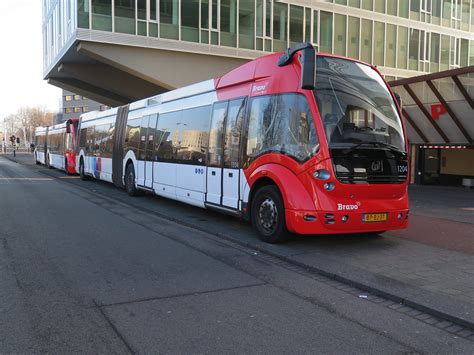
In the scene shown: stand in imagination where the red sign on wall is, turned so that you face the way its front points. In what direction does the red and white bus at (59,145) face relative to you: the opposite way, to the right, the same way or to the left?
to the left

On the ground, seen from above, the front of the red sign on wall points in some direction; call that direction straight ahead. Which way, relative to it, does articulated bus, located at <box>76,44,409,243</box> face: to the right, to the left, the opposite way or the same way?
to the left

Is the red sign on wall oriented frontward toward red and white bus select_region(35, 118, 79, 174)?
no

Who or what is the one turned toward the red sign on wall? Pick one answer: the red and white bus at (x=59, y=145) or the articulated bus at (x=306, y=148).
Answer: the red and white bus

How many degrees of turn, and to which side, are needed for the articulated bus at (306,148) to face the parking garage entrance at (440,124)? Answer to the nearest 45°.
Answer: approximately 90° to its left

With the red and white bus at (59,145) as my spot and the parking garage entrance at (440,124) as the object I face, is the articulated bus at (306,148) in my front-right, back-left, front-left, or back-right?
front-right

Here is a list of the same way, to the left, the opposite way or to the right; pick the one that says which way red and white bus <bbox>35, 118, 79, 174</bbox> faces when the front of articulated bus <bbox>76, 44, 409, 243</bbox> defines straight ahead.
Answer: the same way

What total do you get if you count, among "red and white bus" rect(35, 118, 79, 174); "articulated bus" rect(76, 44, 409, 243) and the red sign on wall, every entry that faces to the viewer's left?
0

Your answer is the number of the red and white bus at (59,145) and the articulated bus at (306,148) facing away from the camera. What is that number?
0

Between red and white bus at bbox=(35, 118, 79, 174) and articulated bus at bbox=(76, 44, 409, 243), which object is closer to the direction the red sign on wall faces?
the articulated bus

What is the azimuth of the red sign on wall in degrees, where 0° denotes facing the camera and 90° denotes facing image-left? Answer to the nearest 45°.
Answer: approximately 0°

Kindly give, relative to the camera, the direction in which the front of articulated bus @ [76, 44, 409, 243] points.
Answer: facing the viewer and to the right of the viewer
